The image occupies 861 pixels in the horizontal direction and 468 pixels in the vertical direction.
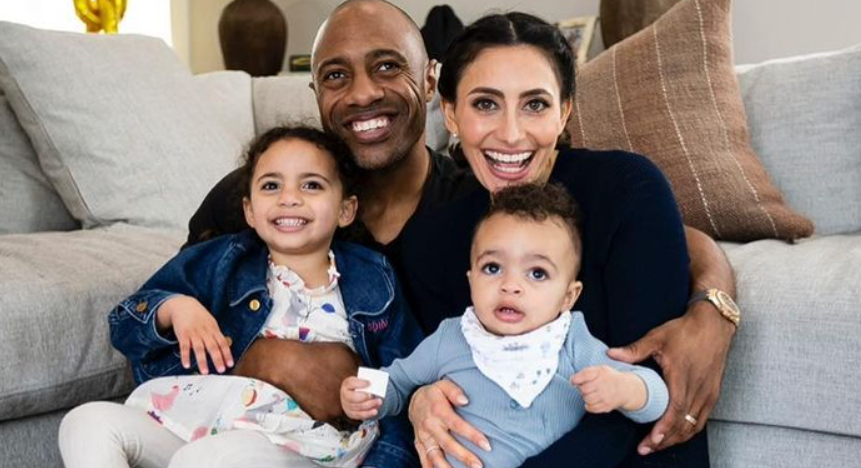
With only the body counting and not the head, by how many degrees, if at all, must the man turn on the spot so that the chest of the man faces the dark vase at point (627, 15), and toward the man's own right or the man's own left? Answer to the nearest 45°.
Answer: approximately 135° to the man's own left

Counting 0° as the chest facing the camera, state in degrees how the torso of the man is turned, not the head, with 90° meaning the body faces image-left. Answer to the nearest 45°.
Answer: approximately 0°

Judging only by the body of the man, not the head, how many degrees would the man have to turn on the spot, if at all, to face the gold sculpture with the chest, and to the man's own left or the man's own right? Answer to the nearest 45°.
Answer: approximately 135° to the man's own right

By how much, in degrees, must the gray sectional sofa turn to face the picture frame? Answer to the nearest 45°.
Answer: approximately 135° to its left

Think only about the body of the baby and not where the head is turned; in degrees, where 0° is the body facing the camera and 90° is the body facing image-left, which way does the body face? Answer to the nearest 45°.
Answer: approximately 0°

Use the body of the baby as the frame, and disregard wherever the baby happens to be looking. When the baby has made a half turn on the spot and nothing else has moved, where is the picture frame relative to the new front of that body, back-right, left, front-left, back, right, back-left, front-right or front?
front
